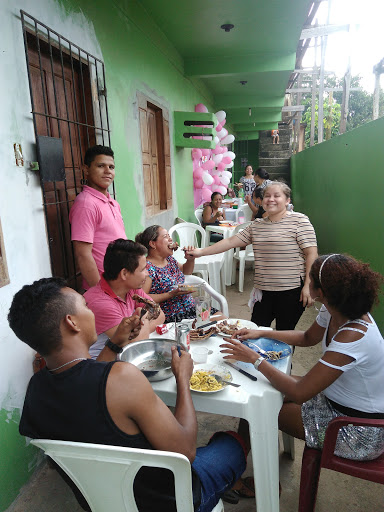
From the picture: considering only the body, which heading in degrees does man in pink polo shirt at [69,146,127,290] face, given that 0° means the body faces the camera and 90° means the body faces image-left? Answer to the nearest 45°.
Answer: approximately 315°

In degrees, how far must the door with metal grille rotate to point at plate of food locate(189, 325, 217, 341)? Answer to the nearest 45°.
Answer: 0° — it already faces it

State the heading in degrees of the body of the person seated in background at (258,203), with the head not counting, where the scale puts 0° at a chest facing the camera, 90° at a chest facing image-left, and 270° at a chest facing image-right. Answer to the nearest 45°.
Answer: approximately 90°

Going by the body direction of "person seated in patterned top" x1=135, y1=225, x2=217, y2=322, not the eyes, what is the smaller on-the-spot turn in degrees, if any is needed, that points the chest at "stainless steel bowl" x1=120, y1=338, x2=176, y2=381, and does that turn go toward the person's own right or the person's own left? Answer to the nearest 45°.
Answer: approximately 45° to the person's own right

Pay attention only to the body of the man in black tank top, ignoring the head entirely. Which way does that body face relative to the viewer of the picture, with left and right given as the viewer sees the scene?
facing away from the viewer and to the right of the viewer

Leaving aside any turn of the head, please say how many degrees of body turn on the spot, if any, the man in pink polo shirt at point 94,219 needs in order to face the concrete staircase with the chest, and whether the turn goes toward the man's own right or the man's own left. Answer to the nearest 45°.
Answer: approximately 90° to the man's own left

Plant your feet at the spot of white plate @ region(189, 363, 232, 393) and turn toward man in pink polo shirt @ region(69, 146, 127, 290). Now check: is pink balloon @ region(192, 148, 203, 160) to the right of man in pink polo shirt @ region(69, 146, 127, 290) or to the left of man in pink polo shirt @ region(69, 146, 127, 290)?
right

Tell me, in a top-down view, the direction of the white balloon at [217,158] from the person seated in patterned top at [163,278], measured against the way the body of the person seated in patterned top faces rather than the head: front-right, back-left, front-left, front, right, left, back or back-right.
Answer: back-left
